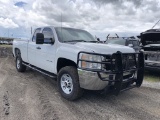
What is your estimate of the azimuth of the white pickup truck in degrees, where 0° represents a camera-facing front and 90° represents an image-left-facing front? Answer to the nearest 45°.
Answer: approximately 315°

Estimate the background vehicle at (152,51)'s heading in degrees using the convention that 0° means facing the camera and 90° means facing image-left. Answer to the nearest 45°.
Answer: approximately 0°

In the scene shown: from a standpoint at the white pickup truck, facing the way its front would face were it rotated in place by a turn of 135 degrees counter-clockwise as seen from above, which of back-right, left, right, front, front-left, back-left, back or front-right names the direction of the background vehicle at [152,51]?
front-right
